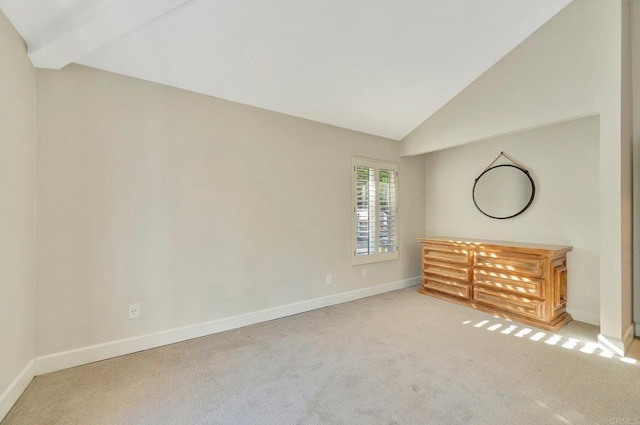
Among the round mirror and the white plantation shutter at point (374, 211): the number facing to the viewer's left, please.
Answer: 0

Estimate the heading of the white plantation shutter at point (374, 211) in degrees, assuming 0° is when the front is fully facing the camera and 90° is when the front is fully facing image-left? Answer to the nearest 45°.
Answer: approximately 315°

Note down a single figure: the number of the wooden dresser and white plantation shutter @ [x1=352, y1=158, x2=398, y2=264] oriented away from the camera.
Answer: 0

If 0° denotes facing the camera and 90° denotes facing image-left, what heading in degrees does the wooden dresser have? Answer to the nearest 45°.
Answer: approximately 45°

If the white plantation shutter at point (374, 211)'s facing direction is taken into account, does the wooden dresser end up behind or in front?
in front

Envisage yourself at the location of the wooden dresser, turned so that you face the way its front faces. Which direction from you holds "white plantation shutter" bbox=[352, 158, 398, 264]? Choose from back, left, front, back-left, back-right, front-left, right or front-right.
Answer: front-right

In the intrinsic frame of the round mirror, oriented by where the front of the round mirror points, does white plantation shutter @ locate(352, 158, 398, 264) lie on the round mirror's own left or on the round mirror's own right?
on the round mirror's own right

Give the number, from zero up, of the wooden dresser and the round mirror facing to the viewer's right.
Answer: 0
